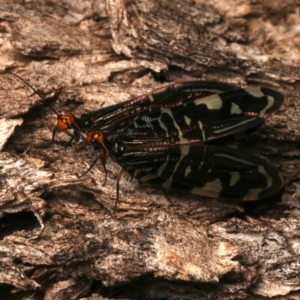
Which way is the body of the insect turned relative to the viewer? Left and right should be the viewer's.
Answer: facing to the left of the viewer
